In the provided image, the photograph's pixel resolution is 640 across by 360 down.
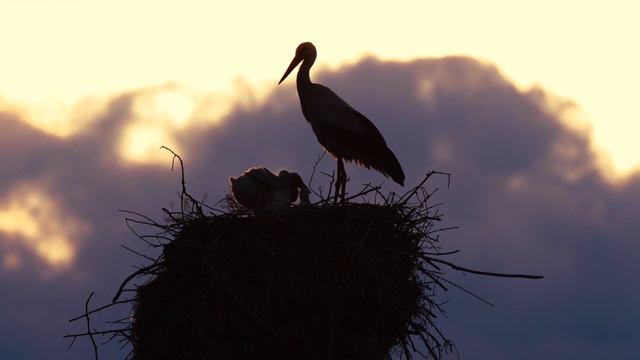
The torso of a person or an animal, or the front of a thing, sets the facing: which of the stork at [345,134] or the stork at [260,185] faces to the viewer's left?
the stork at [345,134]

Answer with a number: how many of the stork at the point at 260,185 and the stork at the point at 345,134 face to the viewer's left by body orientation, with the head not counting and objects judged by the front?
1

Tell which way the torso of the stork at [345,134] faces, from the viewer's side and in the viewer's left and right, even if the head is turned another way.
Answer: facing to the left of the viewer

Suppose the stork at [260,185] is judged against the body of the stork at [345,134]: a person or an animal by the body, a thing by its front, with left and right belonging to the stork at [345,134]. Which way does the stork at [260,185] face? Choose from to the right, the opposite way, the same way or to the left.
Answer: the opposite way

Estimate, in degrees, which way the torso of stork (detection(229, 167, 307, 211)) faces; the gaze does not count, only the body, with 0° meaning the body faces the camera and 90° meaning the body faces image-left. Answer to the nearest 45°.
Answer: approximately 270°
